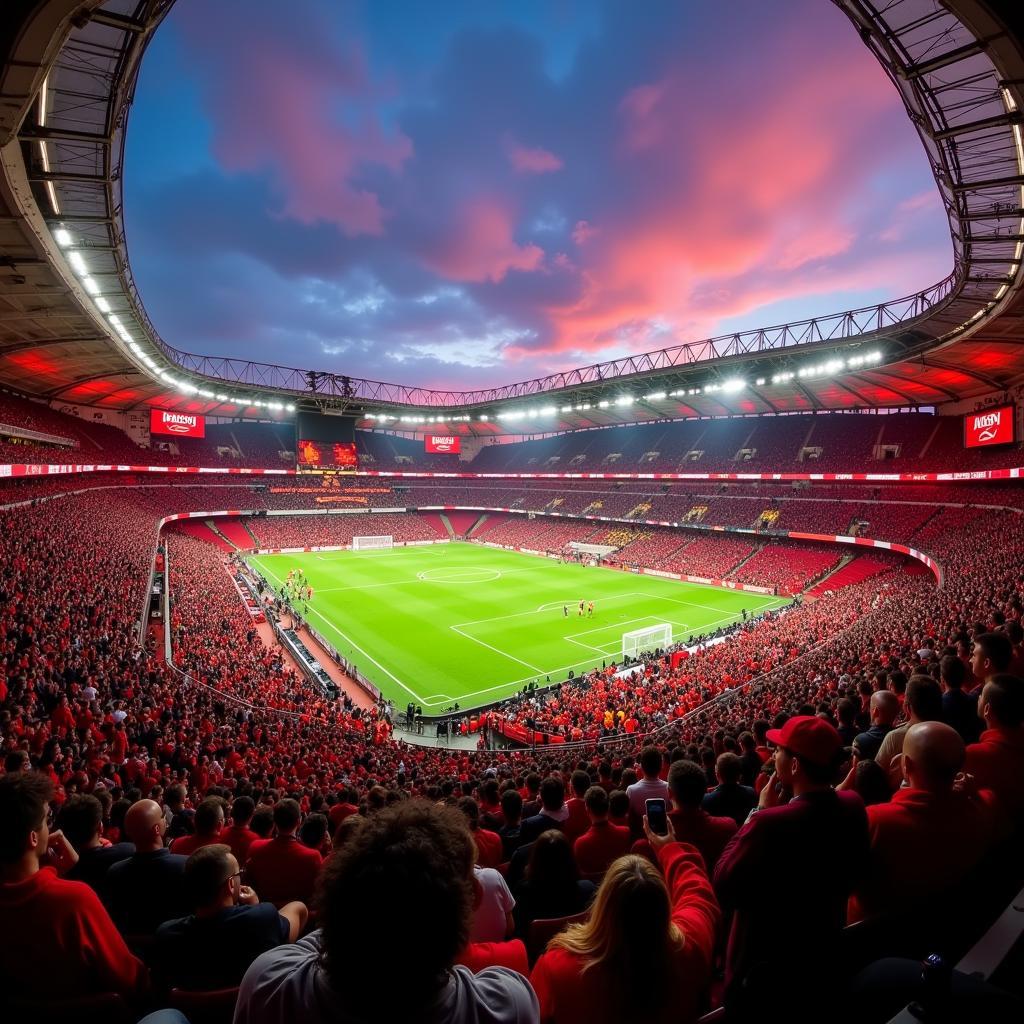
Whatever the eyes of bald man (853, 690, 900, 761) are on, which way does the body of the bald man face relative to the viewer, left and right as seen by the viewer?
facing away from the viewer and to the left of the viewer

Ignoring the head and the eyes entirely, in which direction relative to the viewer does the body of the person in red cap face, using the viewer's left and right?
facing away from the viewer and to the left of the viewer

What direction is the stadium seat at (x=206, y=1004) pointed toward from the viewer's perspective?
away from the camera

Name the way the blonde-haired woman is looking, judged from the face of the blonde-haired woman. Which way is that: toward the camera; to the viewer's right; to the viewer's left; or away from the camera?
away from the camera

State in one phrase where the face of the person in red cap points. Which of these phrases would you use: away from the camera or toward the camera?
away from the camera

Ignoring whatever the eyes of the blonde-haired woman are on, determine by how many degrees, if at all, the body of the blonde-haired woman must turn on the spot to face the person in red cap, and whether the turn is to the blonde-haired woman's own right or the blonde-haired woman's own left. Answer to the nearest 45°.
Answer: approximately 45° to the blonde-haired woman's own right

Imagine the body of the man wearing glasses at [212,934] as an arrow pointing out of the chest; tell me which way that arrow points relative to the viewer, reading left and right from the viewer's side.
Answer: facing away from the viewer and to the right of the viewer

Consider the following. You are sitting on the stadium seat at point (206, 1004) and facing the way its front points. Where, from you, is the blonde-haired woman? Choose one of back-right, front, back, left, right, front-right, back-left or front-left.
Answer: back-right

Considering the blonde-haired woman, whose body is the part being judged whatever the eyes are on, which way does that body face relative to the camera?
away from the camera

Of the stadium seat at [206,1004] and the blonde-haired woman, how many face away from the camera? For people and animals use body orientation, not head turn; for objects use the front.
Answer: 2

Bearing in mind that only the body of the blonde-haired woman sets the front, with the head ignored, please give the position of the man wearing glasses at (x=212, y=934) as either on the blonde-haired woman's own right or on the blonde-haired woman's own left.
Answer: on the blonde-haired woman's own left
